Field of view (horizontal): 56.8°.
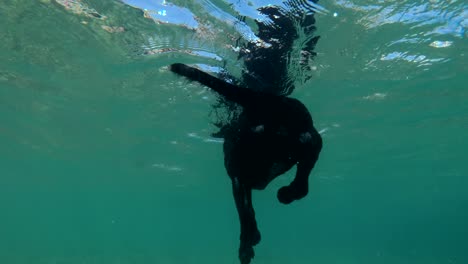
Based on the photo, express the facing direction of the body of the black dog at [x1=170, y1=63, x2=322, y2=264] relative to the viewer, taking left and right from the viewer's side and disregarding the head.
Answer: facing away from the viewer and to the right of the viewer
